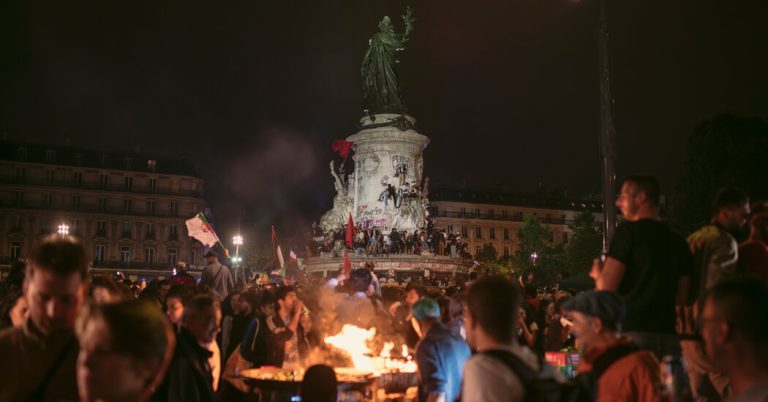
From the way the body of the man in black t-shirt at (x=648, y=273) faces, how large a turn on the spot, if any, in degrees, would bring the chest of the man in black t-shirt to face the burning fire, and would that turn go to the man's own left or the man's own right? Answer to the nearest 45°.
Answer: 0° — they already face it

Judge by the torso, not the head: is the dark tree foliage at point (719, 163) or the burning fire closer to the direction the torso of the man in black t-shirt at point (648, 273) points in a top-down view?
the burning fire

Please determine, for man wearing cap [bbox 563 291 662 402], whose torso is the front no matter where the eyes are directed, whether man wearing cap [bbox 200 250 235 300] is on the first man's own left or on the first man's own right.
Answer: on the first man's own right

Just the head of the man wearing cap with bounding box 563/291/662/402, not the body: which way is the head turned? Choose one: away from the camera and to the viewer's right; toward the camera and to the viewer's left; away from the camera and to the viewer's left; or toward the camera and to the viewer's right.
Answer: toward the camera and to the viewer's left

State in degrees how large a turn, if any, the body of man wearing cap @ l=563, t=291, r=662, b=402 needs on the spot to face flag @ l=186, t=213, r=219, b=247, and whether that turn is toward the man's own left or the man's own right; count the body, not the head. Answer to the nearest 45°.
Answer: approximately 45° to the man's own right

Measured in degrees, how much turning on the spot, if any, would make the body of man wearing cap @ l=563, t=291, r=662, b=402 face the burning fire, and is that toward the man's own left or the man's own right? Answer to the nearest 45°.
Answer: approximately 45° to the man's own right

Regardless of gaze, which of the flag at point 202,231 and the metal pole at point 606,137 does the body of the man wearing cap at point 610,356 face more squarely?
the flag

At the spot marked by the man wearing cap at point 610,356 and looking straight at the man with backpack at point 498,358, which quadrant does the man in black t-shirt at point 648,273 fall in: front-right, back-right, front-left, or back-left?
back-right

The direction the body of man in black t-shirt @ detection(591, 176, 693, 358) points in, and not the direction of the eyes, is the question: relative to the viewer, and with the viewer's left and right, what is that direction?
facing away from the viewer and to the left of the viewer

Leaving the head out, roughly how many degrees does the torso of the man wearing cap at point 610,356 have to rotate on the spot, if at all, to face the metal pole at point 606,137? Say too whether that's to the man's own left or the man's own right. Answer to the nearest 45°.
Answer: approximately 90° to the man's own right

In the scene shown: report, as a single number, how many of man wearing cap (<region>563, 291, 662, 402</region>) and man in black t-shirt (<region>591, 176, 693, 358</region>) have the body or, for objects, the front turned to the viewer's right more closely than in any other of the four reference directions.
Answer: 0

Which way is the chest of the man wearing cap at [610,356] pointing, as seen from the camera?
to the viewer's left

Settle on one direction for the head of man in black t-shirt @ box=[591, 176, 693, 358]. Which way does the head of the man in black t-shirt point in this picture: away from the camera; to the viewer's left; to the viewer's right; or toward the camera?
to the viewer's left
